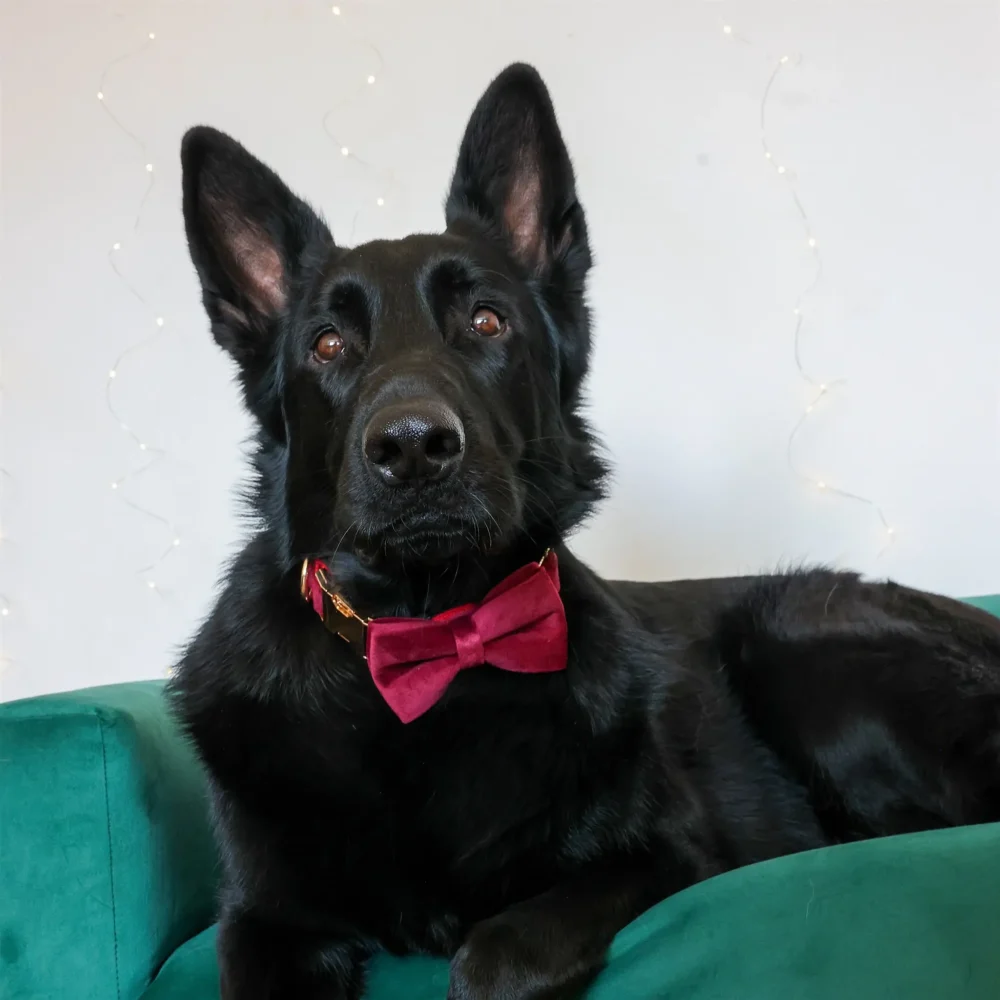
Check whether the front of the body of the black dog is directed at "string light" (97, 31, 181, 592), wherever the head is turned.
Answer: no

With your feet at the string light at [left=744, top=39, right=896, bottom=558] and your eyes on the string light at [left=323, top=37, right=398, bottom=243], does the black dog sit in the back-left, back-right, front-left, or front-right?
front-left

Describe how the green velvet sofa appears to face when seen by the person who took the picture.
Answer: facing the viewer

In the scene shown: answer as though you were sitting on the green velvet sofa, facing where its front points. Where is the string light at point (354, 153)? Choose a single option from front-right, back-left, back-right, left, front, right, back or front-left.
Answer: back

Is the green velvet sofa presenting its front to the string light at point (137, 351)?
no

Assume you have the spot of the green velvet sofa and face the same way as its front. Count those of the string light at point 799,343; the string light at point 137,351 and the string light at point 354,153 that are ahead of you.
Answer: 0

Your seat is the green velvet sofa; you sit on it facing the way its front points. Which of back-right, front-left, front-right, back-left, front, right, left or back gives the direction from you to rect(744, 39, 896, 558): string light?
back-left

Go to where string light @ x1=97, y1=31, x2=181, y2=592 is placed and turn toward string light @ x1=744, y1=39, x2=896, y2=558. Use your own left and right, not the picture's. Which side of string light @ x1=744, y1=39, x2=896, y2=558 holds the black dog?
right

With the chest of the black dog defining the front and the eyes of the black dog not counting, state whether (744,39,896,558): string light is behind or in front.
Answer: behind

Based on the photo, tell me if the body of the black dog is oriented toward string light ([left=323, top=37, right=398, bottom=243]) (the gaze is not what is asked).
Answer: no

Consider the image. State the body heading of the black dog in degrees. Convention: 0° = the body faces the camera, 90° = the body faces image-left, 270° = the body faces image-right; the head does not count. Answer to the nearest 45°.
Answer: approximately 45°
